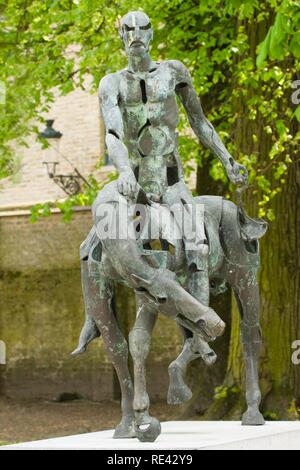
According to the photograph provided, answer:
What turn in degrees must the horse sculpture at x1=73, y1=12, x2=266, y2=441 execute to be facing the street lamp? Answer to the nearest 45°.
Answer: approximately 135° to its right

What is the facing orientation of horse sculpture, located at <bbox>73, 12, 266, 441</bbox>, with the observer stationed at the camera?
facing the viewer and to the left of the viewer

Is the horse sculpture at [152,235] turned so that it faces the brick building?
no

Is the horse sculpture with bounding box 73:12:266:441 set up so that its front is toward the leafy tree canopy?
no
